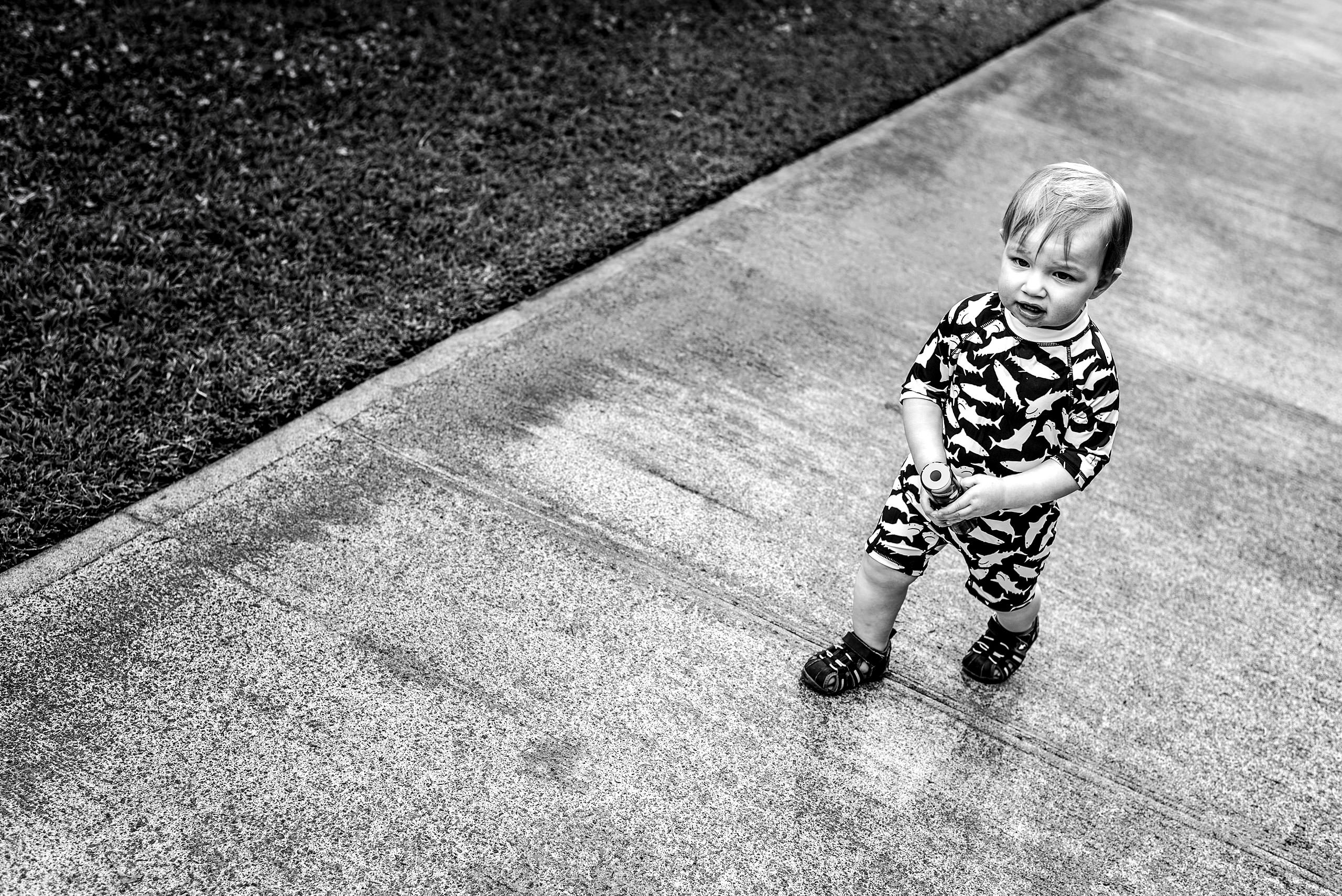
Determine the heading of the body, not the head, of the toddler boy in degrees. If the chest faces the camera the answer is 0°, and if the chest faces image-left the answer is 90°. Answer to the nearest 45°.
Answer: approximately 45°
